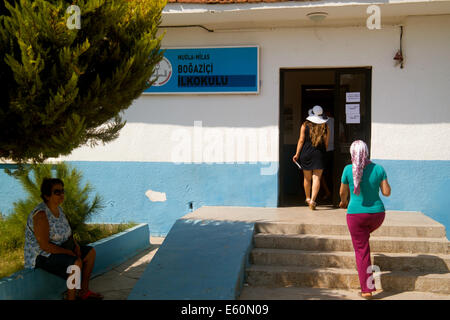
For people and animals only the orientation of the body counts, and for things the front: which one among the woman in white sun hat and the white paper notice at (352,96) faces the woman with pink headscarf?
the white paper notice

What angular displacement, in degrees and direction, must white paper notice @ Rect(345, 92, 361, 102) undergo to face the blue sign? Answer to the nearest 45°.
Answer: approximately 90° to its right

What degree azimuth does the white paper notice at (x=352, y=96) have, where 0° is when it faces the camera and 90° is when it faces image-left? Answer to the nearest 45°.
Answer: approximately 0°

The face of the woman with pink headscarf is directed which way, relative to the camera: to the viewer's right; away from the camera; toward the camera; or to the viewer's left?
away from the camera

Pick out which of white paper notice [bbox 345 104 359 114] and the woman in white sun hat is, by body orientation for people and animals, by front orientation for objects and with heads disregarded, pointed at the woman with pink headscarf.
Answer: the white paper notice

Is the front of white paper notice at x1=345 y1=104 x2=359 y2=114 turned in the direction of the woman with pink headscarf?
yes

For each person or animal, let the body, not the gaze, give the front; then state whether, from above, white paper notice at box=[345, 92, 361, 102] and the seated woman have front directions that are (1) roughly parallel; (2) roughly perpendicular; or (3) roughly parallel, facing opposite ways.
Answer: roughly perpendicular

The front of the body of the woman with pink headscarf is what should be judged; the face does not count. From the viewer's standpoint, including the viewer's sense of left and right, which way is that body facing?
facing away from the viewer

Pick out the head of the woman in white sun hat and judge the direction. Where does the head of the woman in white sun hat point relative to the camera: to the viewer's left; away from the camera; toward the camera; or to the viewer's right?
away from the camera

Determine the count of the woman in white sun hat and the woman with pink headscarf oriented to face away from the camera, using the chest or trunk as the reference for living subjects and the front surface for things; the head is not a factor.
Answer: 2

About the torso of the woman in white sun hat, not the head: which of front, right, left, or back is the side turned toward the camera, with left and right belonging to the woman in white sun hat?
back
